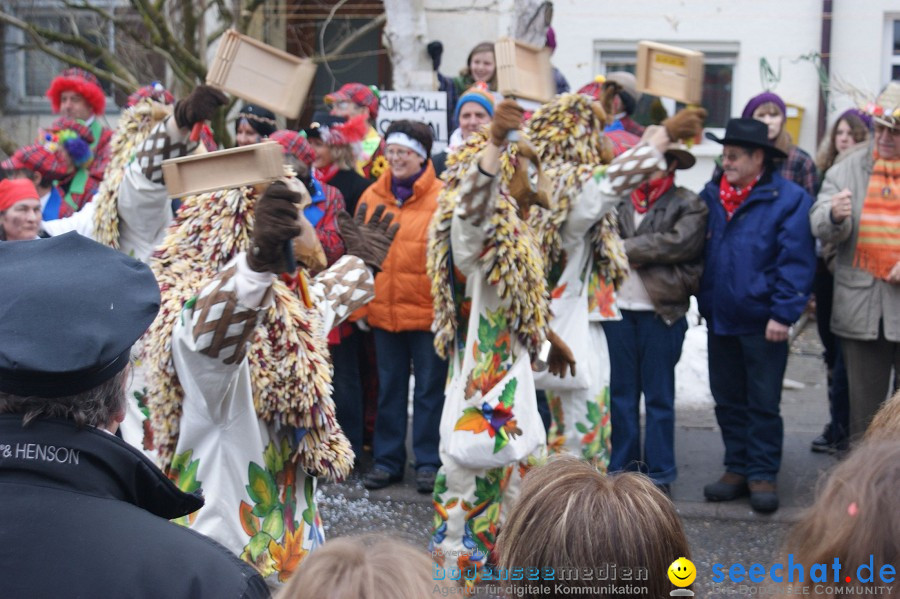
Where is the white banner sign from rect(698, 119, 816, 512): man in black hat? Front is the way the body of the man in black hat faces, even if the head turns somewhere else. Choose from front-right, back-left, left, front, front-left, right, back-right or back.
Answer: right

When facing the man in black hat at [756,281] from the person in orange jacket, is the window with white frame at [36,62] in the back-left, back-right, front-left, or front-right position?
back-left

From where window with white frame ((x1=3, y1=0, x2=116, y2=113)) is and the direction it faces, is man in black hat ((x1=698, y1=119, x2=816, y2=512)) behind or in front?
in front

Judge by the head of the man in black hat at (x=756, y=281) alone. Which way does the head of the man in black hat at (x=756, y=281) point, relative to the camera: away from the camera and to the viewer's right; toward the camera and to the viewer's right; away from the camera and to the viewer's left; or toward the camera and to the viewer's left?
toward the camera and to the viewer's left

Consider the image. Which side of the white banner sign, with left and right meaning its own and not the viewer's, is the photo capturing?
front

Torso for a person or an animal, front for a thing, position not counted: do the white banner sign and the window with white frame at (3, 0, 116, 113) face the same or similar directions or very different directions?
same or similar directions

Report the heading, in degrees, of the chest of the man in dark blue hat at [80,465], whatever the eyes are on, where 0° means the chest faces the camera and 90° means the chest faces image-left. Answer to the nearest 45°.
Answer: approximately 225°

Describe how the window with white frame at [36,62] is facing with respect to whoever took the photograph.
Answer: facing the viewer

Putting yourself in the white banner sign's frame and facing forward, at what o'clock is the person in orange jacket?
The person in orange jacket is roughly at 12 o'clock from the white banner sign.

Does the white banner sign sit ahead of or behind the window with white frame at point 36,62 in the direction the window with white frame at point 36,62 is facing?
ahead

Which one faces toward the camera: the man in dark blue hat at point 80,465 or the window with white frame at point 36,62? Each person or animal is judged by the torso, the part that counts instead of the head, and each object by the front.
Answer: the window with white frame

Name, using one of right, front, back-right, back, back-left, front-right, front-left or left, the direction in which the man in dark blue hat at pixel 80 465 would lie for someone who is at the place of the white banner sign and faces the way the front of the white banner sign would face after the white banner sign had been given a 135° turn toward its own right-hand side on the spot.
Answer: back-left

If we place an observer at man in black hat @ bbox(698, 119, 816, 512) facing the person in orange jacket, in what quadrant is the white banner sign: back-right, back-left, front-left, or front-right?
front-right

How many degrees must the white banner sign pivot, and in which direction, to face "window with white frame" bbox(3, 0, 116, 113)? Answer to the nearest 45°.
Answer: approximately 135° to its right

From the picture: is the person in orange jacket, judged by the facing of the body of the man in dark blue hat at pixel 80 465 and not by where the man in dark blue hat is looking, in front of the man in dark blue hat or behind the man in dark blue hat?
in front

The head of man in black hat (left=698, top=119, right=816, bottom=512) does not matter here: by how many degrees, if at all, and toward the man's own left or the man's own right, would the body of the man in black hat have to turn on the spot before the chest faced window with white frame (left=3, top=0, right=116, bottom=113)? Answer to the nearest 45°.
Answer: approximately 90° to the man's own right
